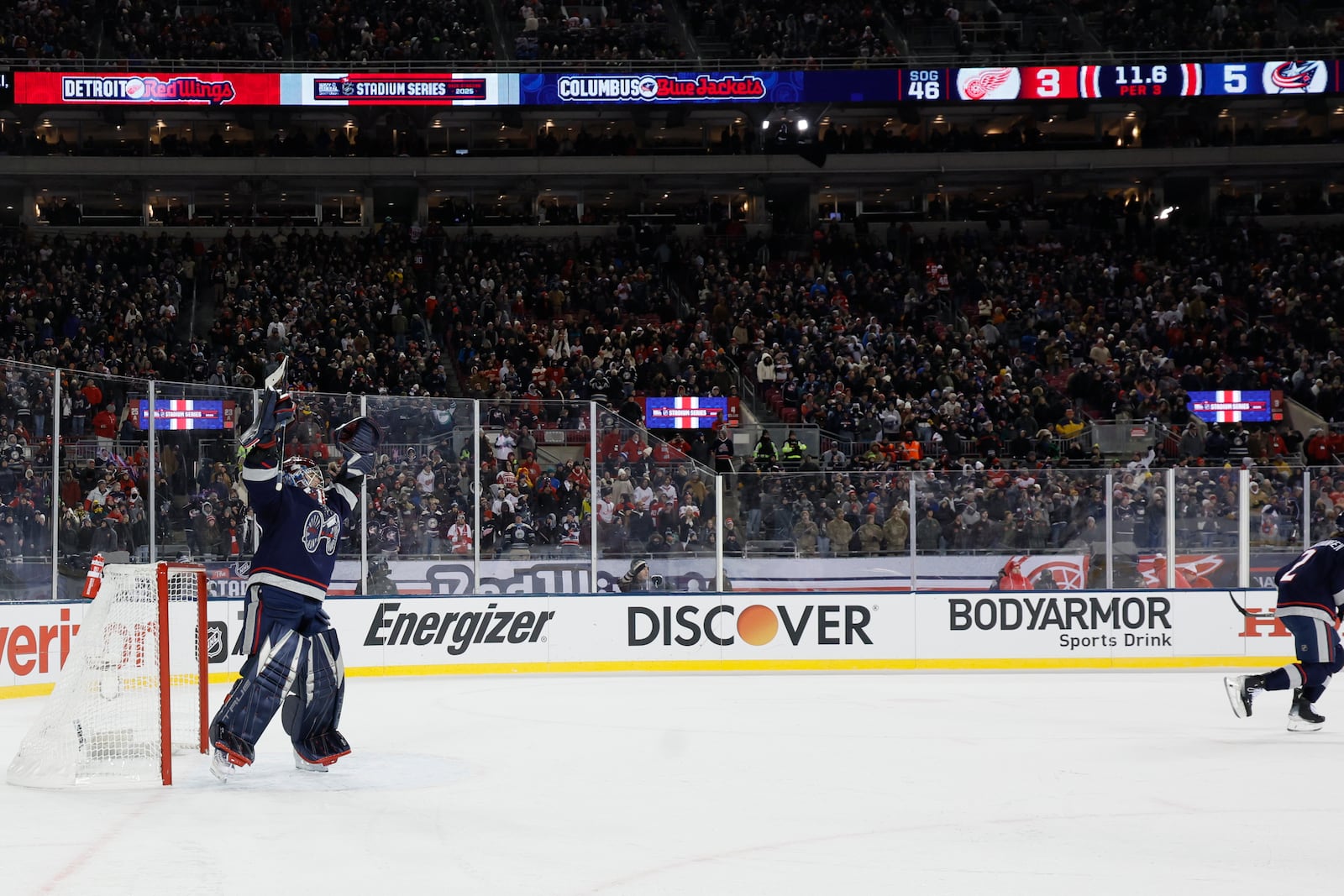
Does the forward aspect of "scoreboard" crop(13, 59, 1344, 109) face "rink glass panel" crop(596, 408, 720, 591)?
yes

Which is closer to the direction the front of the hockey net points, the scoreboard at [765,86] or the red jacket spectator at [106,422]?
the scoreboard

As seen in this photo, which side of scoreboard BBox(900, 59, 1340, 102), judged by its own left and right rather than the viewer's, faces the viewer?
front

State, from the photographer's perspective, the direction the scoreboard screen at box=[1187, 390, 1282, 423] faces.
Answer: facing the viewer

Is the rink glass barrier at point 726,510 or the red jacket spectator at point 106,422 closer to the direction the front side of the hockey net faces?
the rink glass barrier

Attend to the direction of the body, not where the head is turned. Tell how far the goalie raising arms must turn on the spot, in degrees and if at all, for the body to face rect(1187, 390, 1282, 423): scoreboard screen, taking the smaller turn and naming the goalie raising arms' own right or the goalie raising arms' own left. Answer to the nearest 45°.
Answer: approximately 90° to the goalie raising arms' own left

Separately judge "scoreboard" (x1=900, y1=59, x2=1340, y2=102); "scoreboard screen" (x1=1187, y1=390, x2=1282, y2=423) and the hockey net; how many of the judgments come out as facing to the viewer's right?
1

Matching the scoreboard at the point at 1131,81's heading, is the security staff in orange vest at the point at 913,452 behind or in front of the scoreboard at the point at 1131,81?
in front

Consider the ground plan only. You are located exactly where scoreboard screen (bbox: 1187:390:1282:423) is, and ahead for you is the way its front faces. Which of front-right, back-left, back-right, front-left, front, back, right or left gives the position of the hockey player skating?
front

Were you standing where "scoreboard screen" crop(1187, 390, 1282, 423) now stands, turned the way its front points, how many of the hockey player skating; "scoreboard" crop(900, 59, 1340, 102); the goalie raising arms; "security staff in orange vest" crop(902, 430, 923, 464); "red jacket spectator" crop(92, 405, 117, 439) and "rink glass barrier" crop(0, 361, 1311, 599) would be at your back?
1

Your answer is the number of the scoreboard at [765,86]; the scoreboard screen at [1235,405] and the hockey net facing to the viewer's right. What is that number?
1

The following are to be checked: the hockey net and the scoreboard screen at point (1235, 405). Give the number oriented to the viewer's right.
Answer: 1

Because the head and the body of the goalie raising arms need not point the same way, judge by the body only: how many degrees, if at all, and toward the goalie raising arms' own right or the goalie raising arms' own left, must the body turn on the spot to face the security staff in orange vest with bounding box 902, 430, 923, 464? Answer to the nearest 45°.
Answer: approximately 90° to the goalie raising arms' own left

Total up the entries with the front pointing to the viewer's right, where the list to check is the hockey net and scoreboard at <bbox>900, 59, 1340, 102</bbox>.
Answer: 1

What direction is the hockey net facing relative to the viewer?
to the viewer's right

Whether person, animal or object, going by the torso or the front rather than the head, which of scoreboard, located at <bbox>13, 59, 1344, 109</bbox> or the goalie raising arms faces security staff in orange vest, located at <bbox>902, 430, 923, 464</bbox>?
the scoreboard
